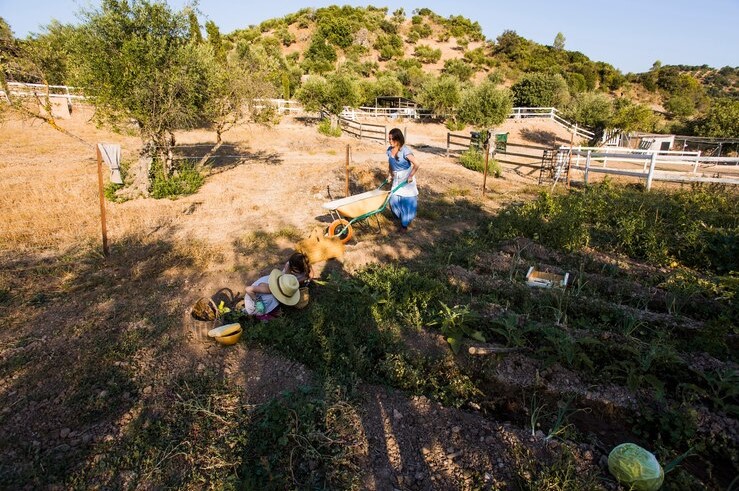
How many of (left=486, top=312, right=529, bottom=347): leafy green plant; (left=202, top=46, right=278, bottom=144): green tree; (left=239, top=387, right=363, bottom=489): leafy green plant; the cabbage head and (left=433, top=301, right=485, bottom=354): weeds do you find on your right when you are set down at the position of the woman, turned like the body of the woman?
1

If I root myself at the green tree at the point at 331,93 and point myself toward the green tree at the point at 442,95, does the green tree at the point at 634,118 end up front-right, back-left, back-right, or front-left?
front-right

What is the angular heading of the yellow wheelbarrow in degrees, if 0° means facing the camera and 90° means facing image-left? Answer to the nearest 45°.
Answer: approximately 45°

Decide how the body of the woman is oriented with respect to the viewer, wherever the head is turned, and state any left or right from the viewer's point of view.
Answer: facing the viewer and to the left of the viewer

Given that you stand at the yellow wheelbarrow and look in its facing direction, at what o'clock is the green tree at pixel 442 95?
The green tree is roughly at 5 o'clock from the yellow wheelbarrow.

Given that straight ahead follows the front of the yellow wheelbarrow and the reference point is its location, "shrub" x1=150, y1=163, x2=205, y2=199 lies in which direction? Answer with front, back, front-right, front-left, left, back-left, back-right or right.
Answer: right

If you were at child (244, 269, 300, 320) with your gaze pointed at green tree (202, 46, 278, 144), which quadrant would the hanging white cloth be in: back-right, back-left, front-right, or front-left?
front-left

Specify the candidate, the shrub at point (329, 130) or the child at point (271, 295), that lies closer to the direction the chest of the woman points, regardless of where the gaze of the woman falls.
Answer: the child

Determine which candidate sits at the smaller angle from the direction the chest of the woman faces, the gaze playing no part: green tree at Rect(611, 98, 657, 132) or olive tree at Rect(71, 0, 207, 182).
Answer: the olive tree

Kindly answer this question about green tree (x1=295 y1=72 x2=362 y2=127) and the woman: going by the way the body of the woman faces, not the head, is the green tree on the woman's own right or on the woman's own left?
on the woman's own right

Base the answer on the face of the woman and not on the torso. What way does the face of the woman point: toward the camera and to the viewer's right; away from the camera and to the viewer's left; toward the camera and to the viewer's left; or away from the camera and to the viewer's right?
toward the camera and to the viewer's left

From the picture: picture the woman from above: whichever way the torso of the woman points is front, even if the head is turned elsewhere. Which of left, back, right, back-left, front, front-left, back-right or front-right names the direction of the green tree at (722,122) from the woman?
back

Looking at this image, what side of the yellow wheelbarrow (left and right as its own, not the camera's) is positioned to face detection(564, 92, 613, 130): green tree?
back
